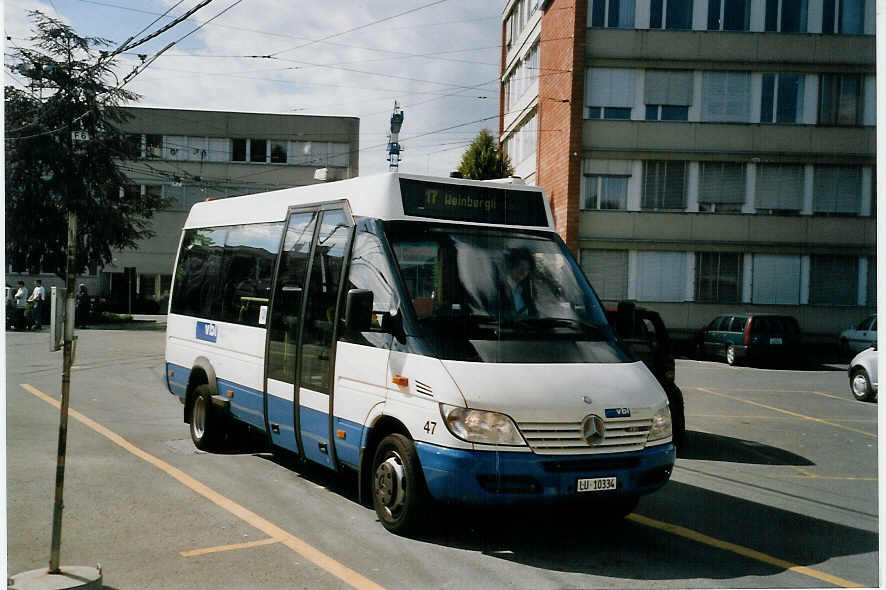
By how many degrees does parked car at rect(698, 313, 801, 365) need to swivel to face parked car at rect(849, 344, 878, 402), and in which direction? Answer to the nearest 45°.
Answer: approximately 135° to its left

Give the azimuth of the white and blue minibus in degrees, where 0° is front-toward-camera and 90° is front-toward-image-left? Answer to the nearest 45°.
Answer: approximately 315°

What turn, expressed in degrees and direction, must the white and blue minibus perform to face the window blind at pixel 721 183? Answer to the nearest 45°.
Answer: approximately 135° to its left

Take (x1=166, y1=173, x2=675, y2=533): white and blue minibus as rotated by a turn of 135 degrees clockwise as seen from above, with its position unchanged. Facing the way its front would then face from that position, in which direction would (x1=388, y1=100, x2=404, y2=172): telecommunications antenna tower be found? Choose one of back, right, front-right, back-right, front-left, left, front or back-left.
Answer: right

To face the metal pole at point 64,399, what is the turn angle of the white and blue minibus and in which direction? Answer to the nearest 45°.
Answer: approximately 90° to its right

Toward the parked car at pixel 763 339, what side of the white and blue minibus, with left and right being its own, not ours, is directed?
left

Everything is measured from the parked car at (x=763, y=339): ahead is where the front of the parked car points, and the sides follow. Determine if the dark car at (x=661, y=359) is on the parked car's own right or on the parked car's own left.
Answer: on the parked car's own left

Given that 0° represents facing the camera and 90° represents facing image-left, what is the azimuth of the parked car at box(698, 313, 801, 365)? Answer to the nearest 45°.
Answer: approximately 135°
